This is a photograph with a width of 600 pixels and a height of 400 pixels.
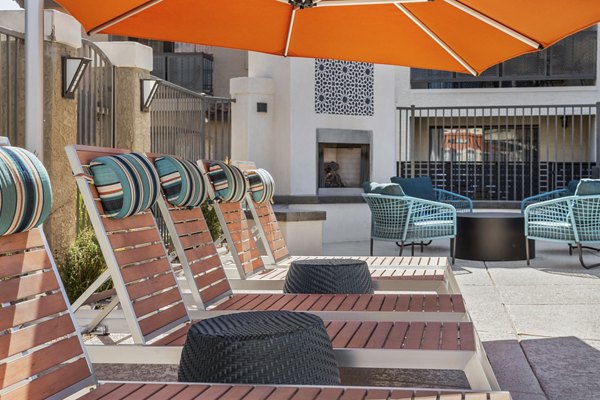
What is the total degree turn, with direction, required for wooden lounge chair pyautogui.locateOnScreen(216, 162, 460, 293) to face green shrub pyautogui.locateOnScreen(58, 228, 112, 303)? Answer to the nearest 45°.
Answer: approximately 180°

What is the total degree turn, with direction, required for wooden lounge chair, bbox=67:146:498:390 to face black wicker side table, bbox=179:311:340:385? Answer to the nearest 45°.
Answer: approximately 45° to its right

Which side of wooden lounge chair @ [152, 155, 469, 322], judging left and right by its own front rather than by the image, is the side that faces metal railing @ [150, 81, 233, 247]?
left

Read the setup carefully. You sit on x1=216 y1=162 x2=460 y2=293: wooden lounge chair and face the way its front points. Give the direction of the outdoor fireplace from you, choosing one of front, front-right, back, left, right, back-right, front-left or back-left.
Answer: left

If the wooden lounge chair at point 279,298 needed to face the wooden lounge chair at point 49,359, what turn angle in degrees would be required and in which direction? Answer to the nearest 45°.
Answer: approximately 90° to its right

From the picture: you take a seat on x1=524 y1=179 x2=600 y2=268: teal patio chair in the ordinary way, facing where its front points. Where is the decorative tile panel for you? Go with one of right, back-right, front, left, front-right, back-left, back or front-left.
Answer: front

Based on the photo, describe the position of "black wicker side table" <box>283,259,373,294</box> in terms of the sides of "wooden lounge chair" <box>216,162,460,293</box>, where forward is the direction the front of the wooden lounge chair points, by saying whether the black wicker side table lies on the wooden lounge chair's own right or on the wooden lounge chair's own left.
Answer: on the wooden lounge chair's own right

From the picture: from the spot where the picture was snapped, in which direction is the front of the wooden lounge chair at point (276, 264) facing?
facing to the right of the viewer

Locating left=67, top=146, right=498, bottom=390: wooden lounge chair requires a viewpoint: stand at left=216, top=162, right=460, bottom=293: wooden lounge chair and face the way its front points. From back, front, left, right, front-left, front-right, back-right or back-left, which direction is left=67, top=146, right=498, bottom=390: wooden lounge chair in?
right

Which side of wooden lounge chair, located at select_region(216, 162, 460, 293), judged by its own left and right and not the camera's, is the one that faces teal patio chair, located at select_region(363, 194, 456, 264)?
left

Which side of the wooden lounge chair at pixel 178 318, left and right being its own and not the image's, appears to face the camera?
right

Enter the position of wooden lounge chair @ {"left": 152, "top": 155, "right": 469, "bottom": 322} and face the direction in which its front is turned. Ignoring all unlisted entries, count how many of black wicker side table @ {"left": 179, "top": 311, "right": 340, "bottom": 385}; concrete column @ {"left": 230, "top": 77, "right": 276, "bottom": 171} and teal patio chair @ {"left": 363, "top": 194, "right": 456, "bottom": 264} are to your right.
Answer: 1

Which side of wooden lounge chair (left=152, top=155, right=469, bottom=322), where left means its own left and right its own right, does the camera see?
right
